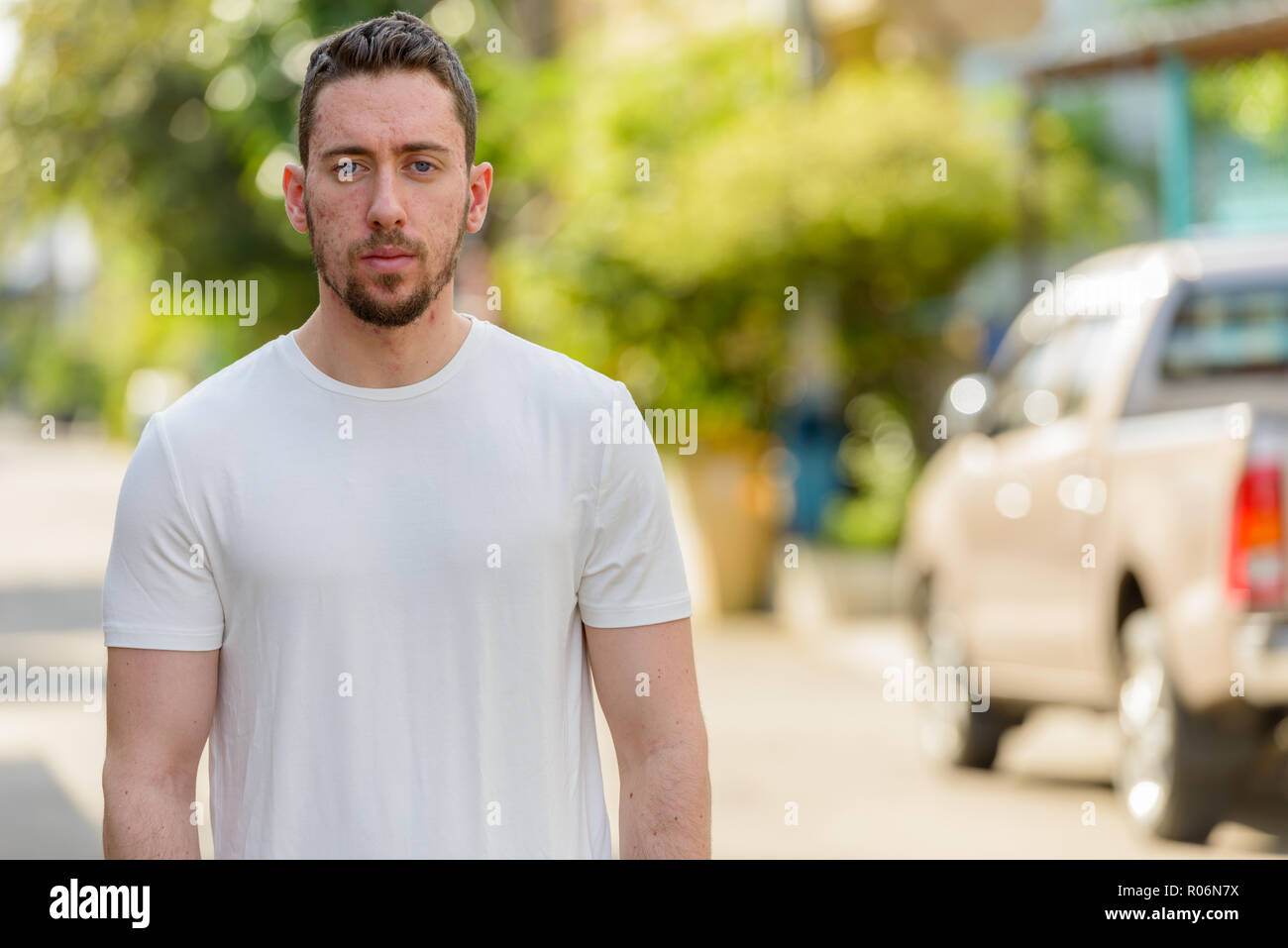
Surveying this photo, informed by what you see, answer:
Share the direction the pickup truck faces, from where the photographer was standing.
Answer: facing away from the viewer and to the left of the viewer

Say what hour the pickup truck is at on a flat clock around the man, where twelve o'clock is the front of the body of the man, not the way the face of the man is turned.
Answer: The pickup truck is roughly at 7 o'clock from the man.

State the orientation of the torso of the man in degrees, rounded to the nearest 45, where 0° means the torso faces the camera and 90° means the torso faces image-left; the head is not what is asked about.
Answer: approximately 0°

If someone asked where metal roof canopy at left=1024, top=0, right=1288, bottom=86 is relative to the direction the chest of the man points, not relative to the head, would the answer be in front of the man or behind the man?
behind

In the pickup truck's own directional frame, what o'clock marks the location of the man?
The man is roughly at 8 o'clock from the pickup truck.

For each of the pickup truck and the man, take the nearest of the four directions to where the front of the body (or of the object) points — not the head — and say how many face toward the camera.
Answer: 1

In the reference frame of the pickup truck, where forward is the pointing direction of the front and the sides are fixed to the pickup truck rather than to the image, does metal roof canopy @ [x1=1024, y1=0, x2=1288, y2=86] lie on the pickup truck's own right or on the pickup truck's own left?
on the pickup truck's own right

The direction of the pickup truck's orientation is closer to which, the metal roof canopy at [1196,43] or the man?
the metal roof canopy
